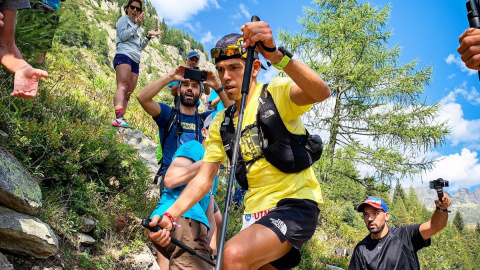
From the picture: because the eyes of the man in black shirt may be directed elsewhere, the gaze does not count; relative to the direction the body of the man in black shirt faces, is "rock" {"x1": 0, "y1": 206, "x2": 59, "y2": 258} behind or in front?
in front

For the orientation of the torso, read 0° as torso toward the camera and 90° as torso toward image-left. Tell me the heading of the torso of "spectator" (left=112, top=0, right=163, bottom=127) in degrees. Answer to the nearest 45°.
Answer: approximately 315°

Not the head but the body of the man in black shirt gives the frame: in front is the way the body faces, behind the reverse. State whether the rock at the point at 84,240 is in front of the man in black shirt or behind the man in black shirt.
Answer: in front

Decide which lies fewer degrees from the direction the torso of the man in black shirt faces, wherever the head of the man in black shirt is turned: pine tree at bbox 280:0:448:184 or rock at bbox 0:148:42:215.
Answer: the rock

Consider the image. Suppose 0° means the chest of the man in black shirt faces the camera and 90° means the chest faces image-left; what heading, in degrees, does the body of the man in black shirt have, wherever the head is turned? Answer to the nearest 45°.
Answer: approximately 45°

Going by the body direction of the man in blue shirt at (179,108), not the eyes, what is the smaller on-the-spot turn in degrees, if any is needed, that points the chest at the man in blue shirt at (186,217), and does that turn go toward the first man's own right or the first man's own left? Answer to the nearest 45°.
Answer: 0° — they already face them

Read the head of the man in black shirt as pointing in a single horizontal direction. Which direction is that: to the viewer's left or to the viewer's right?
to the viewer's left

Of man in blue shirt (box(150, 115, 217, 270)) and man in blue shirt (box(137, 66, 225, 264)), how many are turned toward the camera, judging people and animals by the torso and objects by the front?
1
